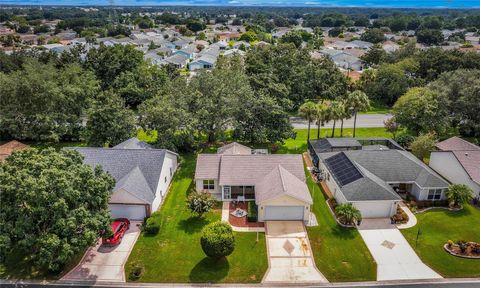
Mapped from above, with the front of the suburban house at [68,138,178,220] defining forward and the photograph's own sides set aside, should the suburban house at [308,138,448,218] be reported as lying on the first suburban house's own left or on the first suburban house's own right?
on the first suburban house's own left

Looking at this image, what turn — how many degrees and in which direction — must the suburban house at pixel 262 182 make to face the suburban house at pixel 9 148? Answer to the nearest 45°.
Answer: approximately 90° to its right

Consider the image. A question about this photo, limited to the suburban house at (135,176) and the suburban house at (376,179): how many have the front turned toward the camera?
2

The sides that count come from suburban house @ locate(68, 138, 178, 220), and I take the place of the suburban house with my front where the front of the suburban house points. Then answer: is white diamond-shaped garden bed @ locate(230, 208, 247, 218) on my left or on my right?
on my left

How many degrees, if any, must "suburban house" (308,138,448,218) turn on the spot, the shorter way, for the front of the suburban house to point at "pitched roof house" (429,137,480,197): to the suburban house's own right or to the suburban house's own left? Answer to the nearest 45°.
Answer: approximately 135° to the suburban house's own left

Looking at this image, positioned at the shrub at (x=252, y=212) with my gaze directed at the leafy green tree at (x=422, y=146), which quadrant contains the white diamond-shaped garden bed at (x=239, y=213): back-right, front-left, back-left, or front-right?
back-left

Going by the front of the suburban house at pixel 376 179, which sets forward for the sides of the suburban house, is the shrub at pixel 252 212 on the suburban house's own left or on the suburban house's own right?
on the suburban house's own right

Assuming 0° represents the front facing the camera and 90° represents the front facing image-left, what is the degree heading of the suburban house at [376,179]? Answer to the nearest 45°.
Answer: approximately 0°
